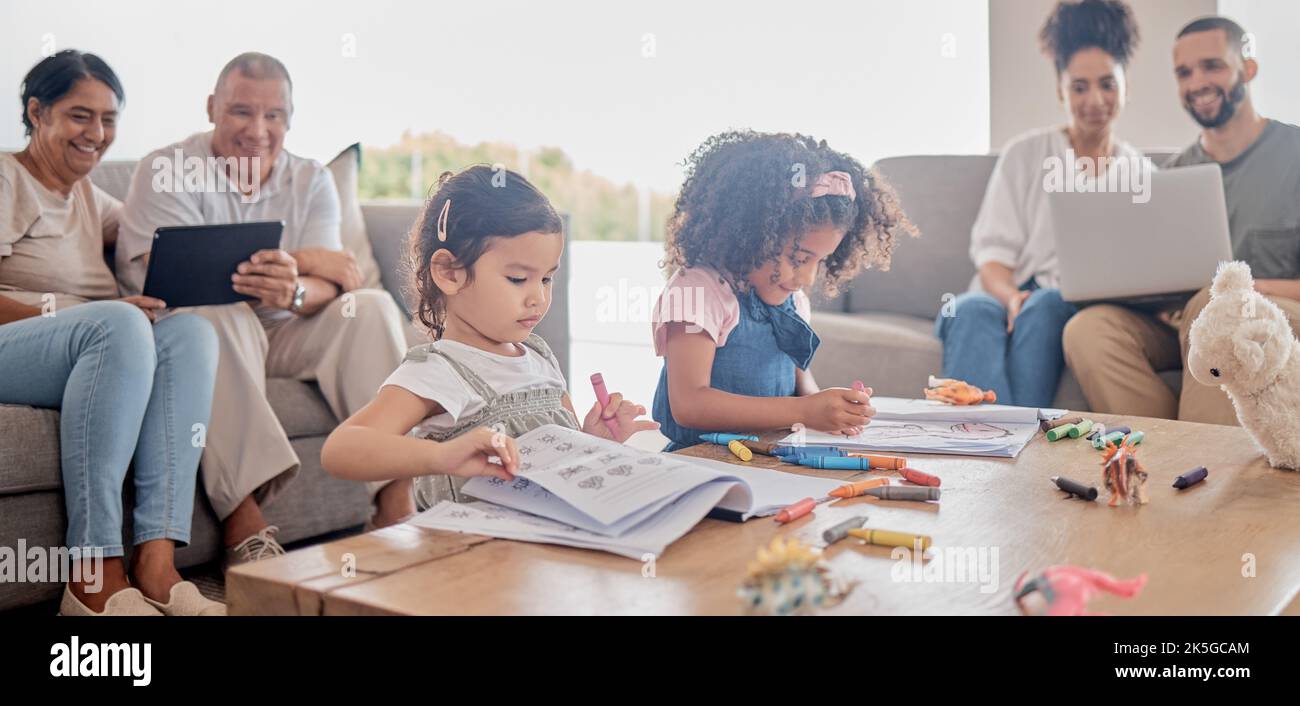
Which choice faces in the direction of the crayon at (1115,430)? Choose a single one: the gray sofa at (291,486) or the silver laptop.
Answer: the gray sofa

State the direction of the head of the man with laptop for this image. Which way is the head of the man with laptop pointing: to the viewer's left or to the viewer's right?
to the viewer's left

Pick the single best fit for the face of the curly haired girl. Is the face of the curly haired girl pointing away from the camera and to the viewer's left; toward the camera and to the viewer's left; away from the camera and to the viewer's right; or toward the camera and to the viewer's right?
toward the camera and to the viewer's right

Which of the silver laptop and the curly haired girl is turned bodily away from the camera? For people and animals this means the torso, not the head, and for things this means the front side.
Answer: the silver laptop

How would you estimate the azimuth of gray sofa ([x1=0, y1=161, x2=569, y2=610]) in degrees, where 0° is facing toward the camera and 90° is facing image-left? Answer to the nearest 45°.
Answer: approximately 315°

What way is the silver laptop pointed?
away from the camera

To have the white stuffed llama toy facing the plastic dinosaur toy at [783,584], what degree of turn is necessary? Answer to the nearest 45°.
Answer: approximately 90° to its left

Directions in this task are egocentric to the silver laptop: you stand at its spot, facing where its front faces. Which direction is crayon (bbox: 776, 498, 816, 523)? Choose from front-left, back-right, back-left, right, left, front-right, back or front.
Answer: back

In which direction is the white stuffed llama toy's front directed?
to the viewer's left

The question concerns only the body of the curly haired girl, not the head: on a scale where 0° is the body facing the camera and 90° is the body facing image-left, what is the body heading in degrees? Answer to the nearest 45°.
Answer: approximately 315°
